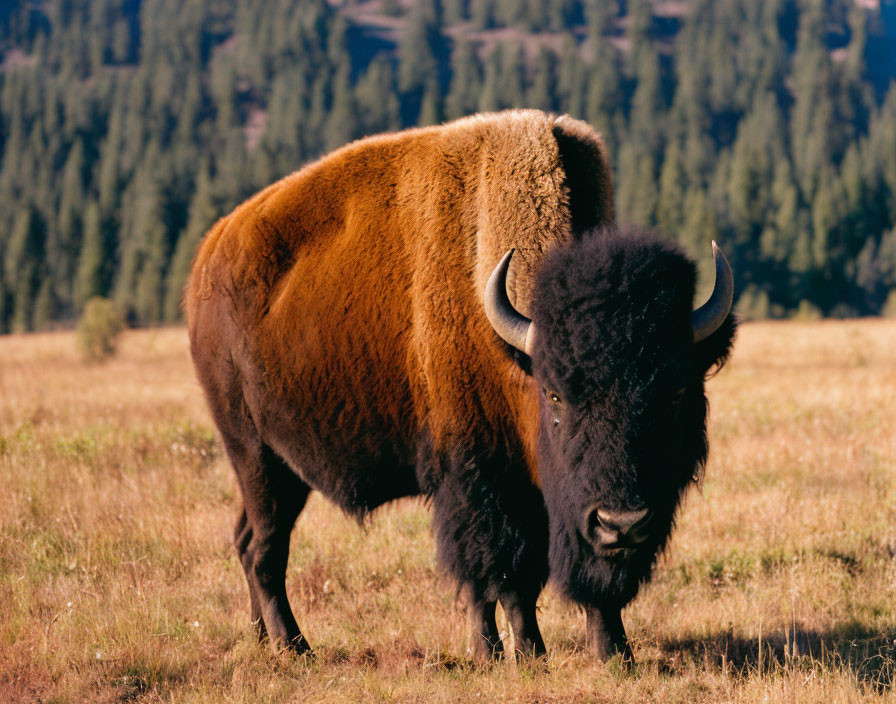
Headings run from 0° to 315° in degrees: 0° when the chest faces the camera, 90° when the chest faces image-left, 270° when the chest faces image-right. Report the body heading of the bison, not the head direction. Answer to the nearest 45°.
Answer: approximately 315°

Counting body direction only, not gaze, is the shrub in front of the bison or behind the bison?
behind
